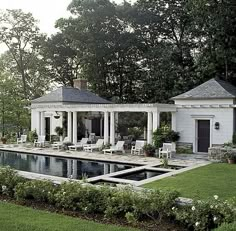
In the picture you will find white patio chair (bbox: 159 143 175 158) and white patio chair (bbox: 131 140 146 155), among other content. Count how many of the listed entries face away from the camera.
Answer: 0

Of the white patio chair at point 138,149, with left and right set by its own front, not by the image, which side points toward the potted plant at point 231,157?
left

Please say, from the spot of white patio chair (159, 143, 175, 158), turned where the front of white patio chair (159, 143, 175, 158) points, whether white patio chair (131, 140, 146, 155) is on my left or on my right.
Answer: on my right

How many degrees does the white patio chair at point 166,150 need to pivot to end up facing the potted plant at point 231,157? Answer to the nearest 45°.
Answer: approximately 90° to its left

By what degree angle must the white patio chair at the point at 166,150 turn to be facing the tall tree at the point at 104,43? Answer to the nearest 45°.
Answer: approximately 135° to its right

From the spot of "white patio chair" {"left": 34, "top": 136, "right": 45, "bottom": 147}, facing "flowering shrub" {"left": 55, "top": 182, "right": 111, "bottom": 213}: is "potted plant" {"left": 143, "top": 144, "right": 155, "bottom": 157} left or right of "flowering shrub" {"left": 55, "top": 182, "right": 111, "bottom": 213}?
left

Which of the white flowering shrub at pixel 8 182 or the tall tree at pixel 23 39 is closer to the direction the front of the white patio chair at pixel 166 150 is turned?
the white flowering shrub

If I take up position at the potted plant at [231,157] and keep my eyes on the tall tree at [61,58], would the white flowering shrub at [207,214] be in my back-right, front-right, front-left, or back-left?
back-left

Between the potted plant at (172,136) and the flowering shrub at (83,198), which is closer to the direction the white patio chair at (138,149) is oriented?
the flowering shrub

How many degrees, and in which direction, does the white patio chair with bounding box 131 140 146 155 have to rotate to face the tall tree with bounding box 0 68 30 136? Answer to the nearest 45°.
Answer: approximately 90° to its right

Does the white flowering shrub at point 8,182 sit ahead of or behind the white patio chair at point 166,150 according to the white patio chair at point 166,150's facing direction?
ahead

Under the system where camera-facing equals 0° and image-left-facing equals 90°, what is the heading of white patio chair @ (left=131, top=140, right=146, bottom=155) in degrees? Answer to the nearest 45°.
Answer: approximately 45°

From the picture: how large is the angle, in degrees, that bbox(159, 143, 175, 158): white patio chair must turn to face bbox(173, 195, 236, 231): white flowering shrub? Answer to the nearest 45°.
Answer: approximately 45° to its left
